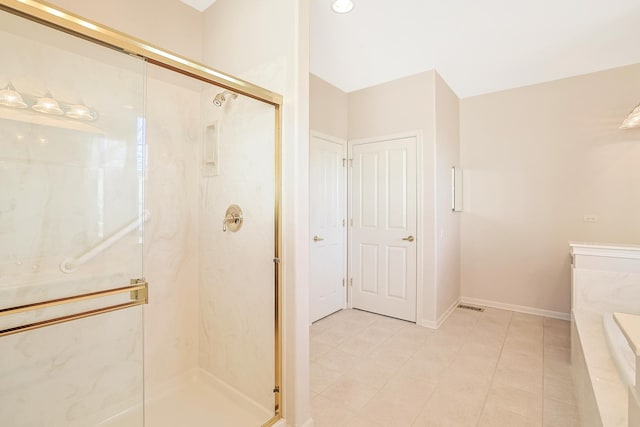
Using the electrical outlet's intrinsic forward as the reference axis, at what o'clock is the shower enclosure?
The shower enclosure is roughly at 1 o'clock from the electrical outlet.

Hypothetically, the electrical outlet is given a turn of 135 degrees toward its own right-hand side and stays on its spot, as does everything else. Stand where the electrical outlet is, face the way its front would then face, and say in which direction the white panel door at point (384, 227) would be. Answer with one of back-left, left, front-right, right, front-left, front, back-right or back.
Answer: left

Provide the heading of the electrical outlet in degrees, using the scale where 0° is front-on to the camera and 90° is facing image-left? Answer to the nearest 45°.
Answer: approximately 0°

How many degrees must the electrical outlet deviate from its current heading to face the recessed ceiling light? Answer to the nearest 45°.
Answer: approximately 45° to its right

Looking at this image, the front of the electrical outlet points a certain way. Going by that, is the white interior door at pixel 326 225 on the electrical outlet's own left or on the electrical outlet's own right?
on the electrical outlet's own right
